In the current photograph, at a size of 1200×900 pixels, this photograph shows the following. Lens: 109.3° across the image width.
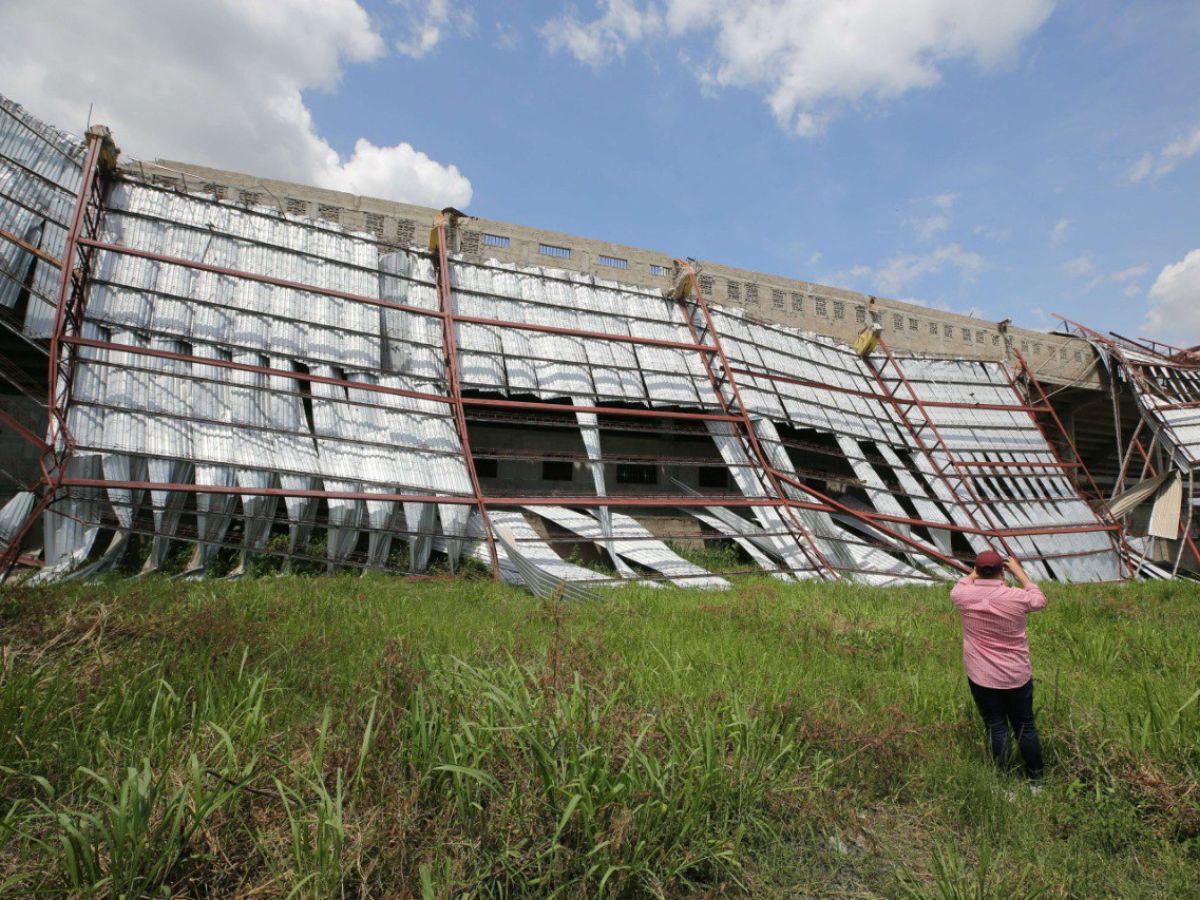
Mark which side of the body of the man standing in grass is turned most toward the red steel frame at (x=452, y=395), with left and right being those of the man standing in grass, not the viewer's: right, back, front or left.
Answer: left

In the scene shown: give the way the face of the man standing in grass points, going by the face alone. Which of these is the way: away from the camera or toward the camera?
away from the camera

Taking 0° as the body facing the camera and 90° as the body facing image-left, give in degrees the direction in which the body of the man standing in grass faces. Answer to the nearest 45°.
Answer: approximately 180°
